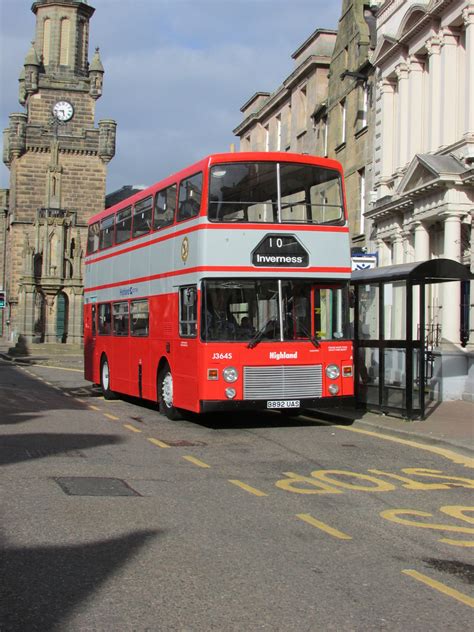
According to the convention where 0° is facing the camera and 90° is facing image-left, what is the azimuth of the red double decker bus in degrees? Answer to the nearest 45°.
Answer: approximately 315°

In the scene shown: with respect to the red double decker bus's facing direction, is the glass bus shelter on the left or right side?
on its left

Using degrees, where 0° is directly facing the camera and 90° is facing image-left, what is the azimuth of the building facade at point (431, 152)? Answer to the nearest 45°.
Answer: approximately 45°

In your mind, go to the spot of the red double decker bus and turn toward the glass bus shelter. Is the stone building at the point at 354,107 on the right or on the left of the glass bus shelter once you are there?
left

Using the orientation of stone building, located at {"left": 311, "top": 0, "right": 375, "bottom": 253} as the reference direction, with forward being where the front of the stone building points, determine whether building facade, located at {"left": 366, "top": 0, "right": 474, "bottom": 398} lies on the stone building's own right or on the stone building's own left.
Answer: on the stone building's own left
